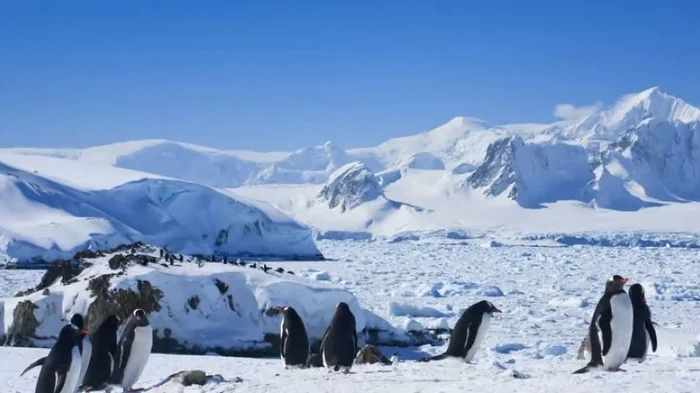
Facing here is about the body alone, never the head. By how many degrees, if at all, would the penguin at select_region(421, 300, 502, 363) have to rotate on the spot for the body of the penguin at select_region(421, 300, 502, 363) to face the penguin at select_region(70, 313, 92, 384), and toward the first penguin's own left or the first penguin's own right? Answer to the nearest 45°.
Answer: approximately 180°

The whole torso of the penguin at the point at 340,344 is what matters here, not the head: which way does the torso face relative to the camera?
away from the camera

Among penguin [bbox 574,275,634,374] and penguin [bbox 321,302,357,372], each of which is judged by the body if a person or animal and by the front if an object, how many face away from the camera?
1

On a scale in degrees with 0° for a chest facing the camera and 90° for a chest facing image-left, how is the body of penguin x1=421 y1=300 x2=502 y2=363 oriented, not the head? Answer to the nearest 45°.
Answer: approximately 270°

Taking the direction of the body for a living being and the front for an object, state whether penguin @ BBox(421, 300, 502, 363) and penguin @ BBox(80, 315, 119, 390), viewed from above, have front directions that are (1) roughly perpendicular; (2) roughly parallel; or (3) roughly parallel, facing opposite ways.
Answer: roughly perpendicular

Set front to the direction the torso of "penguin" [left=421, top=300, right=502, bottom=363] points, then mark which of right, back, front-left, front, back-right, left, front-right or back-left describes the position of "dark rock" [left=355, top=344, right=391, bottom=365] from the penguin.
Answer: back-left

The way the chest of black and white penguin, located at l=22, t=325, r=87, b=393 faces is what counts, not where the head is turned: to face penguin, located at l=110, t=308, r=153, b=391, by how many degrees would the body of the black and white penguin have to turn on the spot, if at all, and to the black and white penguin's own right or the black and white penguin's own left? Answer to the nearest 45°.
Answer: approximately 45° to the black and white penguin's own left

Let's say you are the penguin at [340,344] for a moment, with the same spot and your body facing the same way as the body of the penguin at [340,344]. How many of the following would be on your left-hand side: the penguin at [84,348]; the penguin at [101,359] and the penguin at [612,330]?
2
